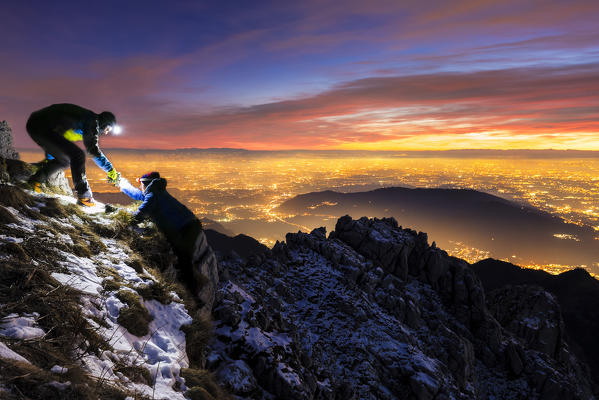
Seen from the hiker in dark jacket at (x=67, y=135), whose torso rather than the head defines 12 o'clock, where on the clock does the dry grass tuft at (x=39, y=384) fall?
The dry grass tuft is roughly at 3 o'clock from the hiker in dark jacket.

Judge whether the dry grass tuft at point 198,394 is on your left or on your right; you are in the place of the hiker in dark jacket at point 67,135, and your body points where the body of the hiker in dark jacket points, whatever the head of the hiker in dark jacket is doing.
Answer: on your right

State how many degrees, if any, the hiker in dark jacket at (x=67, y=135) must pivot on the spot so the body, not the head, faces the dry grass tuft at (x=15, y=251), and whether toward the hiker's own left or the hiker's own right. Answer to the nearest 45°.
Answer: approximately 90° to the hiker's own right

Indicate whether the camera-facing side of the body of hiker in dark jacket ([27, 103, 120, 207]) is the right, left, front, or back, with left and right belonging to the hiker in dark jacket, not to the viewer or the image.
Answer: right
